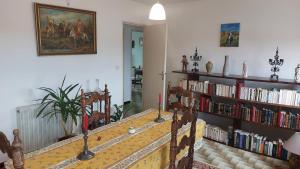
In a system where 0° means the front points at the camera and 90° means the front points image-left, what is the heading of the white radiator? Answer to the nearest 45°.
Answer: approximately 315°

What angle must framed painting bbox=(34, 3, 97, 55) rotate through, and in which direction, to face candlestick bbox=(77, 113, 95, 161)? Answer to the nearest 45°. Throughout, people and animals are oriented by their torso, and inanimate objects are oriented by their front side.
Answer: approximately 45° to its right

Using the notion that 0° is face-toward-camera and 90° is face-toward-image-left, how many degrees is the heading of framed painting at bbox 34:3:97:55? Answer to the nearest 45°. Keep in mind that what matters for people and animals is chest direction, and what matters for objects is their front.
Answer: approximately 315°

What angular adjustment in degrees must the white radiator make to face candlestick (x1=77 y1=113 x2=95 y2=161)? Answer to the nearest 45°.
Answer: approximately 45° to its right
